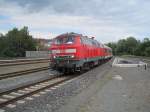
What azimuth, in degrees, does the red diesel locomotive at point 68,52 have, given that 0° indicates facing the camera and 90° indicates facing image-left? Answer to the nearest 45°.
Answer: approximately 45°
